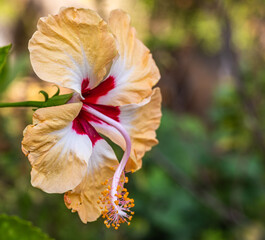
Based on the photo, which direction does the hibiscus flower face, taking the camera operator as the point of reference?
facing the viewer and to the right of the viewer
